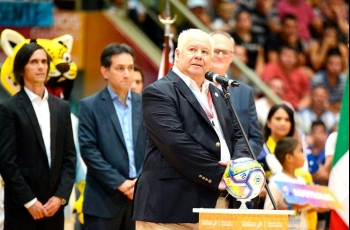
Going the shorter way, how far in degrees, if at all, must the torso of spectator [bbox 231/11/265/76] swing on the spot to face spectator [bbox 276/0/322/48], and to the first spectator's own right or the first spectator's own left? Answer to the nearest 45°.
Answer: approximately 135° to the first spectator's own left

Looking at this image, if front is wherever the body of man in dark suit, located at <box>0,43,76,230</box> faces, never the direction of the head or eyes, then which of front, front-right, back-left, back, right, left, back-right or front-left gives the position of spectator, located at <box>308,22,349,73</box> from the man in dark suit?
left

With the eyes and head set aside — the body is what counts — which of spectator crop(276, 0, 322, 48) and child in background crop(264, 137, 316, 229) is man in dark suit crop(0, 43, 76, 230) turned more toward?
the child in background

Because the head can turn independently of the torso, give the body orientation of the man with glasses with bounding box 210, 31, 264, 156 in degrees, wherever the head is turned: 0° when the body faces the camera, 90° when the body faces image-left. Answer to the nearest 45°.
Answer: approximately 0°

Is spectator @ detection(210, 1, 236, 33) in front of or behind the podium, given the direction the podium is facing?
behind
